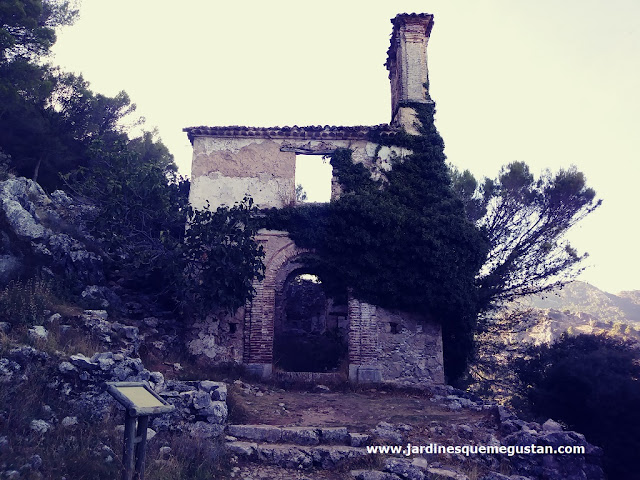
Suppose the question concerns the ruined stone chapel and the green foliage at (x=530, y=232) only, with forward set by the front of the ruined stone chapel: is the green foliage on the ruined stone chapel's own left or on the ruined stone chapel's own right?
on the ruined stone chapel's own left

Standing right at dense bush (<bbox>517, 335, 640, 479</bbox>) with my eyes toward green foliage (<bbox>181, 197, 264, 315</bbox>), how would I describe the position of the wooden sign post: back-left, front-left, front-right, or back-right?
front-left

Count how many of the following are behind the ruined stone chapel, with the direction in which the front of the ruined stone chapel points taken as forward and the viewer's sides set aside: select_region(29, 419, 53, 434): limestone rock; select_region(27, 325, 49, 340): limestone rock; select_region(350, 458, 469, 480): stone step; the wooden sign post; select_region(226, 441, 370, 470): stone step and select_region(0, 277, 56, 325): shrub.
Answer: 0

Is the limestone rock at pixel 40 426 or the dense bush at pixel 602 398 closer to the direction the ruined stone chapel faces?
the limestone rock

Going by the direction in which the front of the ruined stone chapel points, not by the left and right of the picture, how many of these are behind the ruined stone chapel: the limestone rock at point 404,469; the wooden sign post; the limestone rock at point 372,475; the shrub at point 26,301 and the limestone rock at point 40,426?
0

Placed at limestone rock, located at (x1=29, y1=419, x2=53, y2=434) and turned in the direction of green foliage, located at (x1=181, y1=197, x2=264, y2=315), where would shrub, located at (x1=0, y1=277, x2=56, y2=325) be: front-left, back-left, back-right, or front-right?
front-left

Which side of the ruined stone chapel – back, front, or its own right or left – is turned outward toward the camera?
front

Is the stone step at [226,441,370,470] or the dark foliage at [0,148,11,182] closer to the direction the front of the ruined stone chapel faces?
the stone step

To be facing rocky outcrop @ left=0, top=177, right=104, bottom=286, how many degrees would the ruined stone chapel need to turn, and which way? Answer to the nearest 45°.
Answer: approximately 45° to its right

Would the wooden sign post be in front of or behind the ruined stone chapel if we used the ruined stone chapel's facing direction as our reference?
in front

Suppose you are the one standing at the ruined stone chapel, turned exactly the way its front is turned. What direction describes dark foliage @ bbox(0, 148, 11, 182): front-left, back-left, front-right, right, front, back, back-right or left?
right

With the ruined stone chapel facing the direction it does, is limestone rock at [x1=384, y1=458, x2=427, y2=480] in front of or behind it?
in front

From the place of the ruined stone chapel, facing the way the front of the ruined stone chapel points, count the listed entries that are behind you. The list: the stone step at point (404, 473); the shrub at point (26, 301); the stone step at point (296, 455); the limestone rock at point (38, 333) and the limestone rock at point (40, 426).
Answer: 0

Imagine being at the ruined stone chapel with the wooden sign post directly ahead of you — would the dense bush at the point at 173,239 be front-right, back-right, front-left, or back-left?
front-right

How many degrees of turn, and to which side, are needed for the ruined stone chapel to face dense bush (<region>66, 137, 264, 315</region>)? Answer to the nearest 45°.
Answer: approximately 45° to its right

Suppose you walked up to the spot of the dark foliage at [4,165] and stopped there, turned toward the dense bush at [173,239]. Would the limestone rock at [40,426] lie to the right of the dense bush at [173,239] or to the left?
right

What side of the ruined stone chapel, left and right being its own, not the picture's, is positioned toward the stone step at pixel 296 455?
front

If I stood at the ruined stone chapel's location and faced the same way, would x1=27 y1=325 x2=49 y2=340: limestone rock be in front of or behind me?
in front

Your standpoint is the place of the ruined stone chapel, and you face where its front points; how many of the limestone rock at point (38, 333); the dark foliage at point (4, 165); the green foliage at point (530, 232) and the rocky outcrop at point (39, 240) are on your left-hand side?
1

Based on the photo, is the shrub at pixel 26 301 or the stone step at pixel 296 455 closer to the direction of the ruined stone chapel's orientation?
the stone step
